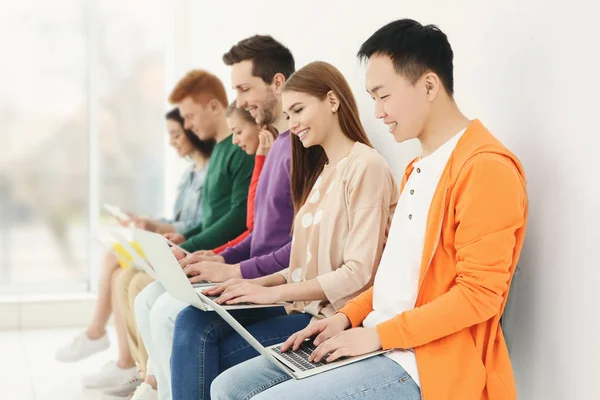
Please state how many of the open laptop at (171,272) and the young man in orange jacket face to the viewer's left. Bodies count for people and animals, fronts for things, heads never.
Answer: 1

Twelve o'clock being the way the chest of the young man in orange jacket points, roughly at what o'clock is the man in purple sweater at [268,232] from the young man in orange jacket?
The man in purple sweater is roughly at 2 o'clock from the young man in orange jacket.

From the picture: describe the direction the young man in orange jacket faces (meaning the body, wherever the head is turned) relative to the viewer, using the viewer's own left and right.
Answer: facing to the left of the viewer

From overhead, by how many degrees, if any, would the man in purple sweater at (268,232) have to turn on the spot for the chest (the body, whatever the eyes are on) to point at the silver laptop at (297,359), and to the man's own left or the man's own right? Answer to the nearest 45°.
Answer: approximately 90° to the man's own left

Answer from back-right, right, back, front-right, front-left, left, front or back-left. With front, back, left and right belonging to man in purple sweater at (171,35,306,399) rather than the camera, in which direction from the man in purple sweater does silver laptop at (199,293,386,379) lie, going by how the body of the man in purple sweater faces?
left

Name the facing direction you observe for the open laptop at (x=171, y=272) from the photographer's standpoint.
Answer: facing away from the viewer and to the right of the viewer

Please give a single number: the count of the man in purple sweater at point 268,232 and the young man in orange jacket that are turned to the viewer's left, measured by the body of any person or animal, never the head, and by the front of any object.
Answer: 2

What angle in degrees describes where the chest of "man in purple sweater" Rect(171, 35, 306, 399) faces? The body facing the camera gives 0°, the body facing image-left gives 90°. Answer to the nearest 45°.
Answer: approximately 90°

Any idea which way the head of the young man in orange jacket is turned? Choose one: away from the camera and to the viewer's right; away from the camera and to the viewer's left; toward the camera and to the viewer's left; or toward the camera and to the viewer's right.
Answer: toward the camera and to the viewer's left

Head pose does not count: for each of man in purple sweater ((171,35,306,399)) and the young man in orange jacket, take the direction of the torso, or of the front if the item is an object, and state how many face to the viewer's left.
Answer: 2

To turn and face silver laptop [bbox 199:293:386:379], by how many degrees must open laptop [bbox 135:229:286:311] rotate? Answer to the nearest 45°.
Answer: approximately 90° to its right

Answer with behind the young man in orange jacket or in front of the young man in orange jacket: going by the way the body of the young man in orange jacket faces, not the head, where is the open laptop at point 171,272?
in front
